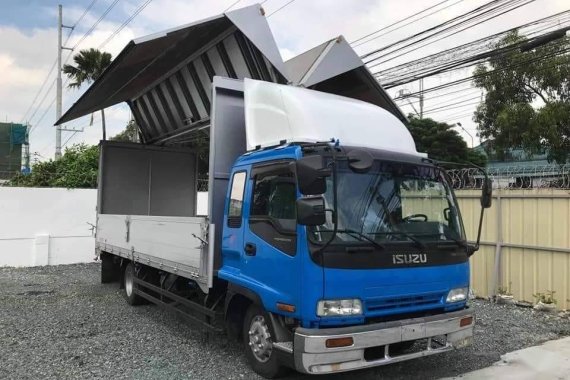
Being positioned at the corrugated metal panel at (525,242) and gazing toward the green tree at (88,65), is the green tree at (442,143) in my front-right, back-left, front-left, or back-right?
front-right

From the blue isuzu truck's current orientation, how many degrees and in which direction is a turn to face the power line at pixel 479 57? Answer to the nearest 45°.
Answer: approximately 90° to its left

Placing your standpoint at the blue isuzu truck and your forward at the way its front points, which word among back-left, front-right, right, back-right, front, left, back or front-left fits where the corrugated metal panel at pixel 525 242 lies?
left

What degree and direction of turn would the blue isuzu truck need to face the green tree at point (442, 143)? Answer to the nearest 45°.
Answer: approximately 135° to its left

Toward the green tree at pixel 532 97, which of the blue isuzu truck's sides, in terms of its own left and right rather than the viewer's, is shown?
left

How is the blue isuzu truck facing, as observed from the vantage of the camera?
facing the viewer and to the right of the viewer

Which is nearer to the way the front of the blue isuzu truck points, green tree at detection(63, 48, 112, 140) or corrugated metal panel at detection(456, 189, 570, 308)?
the corrugated metal panel
